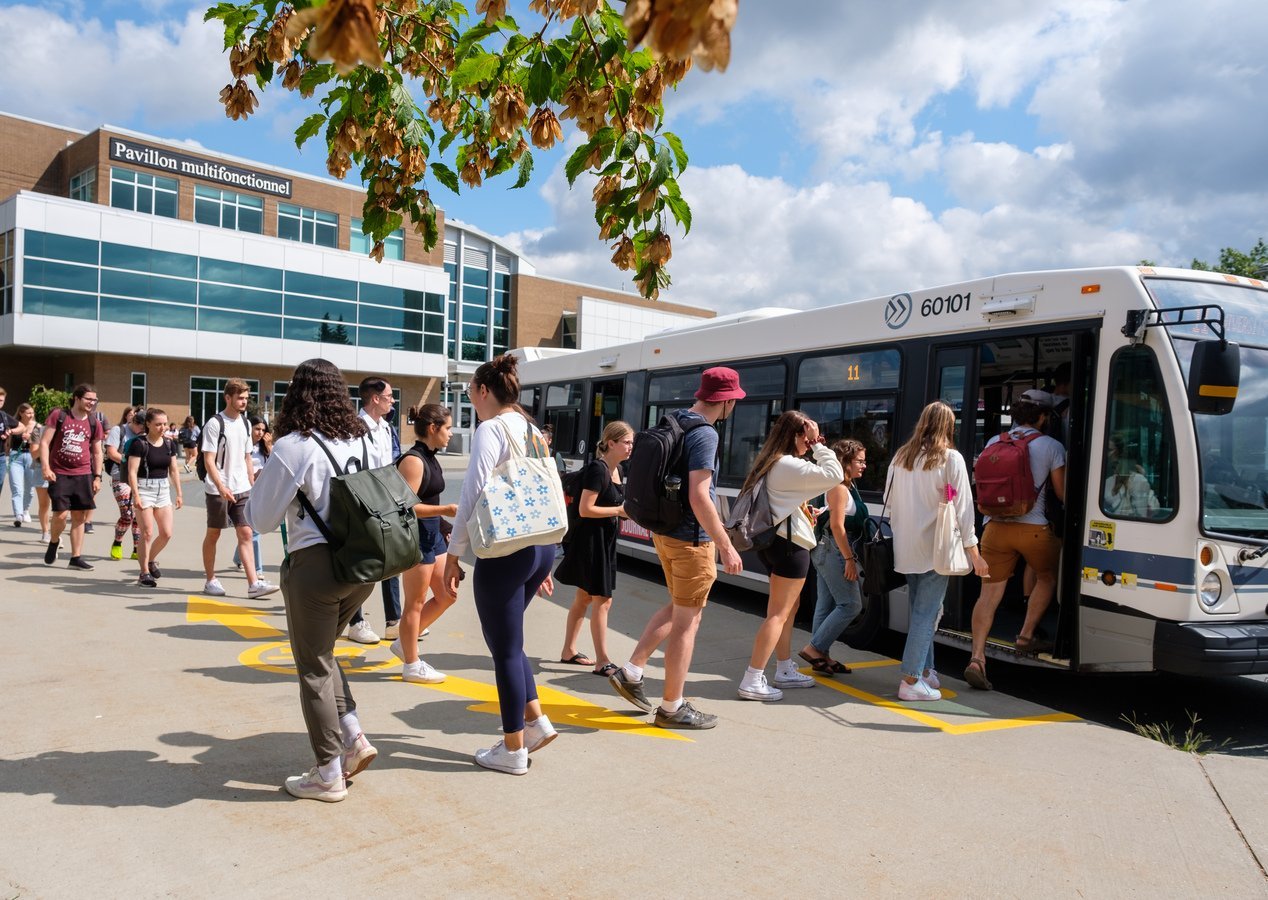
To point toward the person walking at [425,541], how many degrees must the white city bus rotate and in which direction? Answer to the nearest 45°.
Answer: approximately 135° to its right

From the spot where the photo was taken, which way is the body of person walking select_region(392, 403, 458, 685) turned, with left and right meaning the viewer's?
facing to the right of the viewer

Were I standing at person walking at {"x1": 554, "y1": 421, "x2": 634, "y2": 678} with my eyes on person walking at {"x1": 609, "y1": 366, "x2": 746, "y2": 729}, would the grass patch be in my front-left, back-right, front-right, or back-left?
front-left

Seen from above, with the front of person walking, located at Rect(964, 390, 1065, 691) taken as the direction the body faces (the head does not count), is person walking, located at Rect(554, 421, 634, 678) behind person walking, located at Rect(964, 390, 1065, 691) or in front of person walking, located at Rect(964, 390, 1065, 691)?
behind

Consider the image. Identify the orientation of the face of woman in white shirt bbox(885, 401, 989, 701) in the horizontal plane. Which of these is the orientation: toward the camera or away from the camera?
away from the camera

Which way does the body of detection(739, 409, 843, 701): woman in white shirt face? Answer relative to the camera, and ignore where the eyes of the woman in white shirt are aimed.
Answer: to the viewer's right

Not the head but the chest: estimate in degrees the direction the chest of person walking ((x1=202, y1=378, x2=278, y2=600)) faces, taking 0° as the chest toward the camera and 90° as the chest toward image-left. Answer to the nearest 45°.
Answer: approximately 315°

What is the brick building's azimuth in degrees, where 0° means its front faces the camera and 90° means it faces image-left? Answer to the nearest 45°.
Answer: approximately 315°

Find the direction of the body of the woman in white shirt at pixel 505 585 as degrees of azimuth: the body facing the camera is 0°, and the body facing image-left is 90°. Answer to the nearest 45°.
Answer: approximately 135°

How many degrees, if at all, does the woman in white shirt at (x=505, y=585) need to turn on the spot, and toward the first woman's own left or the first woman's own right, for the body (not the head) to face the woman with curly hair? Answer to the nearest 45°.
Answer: approximately 45° to the first woman's own left
